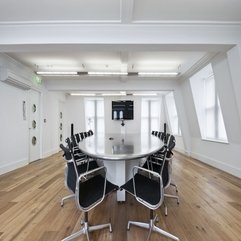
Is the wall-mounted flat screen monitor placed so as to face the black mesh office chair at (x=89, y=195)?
yes

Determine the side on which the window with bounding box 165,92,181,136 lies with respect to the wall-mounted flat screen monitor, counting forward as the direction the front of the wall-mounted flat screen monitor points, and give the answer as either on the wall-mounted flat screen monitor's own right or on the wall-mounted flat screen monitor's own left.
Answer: on the wall-mounted flat screen monitor's own left

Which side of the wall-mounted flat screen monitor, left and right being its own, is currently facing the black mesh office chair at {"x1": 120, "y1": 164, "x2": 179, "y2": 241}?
front

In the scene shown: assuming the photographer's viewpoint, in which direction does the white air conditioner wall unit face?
facing the viewer and to the right of the viewer

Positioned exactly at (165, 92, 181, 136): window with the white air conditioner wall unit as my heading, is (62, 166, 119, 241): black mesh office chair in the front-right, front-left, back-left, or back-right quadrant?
front-left

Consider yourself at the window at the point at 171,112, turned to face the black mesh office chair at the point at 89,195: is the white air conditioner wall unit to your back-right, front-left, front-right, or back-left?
front-right

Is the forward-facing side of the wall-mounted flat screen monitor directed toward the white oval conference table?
yes

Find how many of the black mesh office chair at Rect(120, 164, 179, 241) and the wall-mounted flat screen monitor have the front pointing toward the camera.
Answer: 1

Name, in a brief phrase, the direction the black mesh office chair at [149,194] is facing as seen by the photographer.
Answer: facing away from the viewer and to the left of the viewer

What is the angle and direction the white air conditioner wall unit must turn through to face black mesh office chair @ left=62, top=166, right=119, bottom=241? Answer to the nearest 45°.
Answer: approximately 45° to its right

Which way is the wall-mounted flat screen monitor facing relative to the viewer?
toward the camera

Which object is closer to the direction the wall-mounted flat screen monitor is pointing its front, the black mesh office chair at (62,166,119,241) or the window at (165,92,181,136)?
the black mesh office chair
